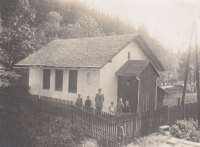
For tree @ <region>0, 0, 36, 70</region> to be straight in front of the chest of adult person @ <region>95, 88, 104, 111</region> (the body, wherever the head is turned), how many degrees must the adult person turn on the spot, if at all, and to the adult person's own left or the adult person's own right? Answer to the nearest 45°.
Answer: approximately 135° to the adult person's own right

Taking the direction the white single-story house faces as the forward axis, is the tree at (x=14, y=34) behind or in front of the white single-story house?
behind

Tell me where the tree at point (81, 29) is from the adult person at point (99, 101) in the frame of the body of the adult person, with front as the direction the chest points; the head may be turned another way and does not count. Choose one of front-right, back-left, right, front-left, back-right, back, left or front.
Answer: back

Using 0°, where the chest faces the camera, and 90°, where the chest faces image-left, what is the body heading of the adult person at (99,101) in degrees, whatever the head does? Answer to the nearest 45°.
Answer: approximately 0°
